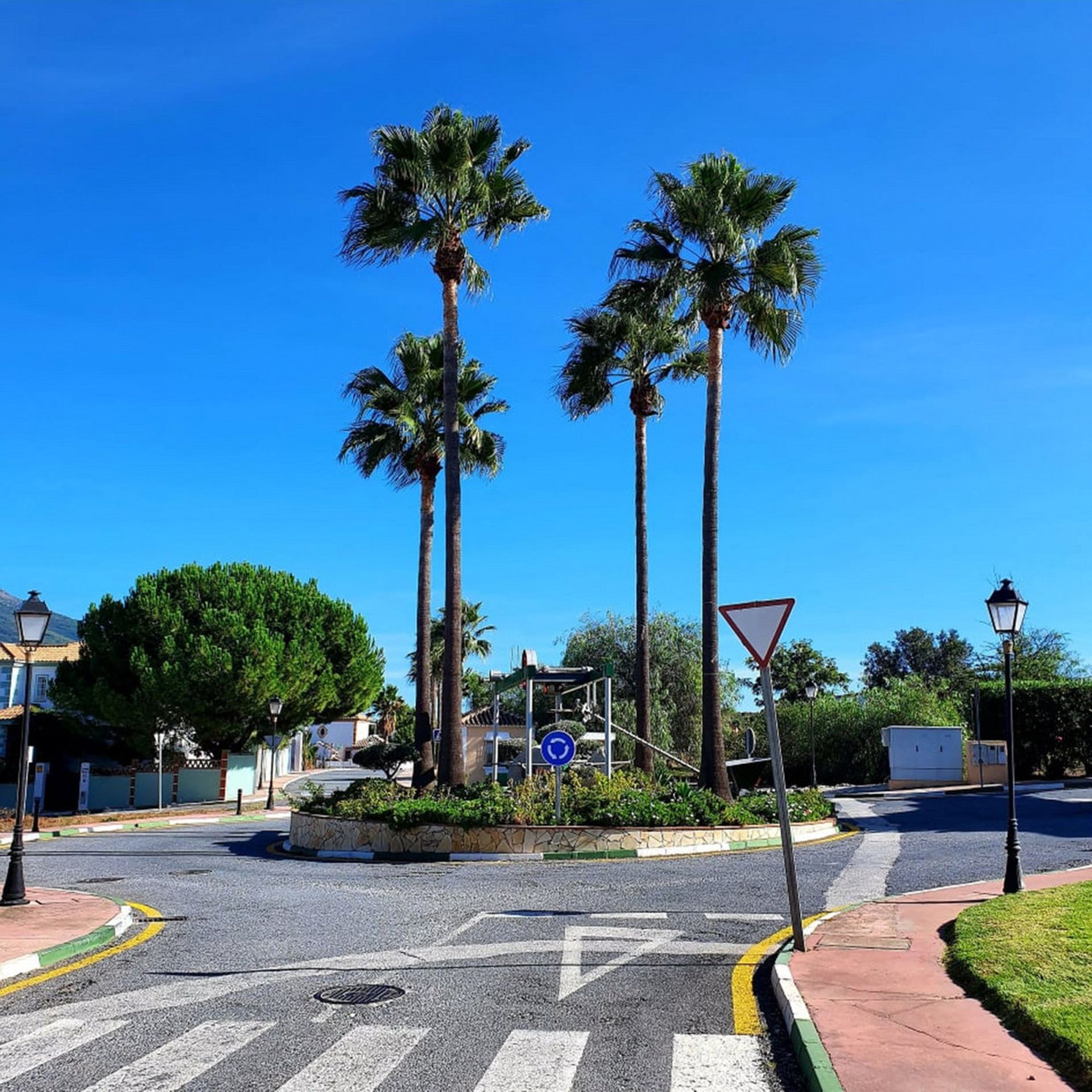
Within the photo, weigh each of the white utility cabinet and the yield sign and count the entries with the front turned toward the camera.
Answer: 2

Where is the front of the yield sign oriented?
toward the camera

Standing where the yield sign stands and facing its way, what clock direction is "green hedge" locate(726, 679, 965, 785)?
The green hedge is roughly at 6 o'clock from the yield sign.

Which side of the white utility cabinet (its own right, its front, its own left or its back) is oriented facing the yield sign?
front

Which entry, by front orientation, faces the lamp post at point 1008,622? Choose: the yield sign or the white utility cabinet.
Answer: the white utility cabinet

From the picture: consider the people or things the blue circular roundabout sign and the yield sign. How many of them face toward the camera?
2

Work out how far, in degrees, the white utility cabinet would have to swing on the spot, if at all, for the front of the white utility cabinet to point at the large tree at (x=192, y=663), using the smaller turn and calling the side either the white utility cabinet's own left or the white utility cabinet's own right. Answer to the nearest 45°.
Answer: approximately 90° to the white utility cabinet's own right
